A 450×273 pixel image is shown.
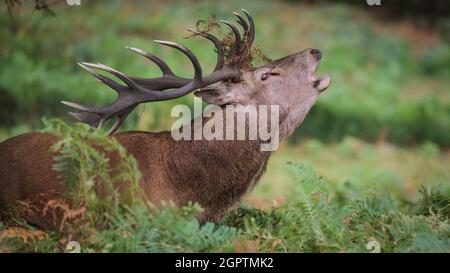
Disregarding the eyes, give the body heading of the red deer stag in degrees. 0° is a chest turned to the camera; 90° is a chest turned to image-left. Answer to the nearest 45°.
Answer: approximately 270°
